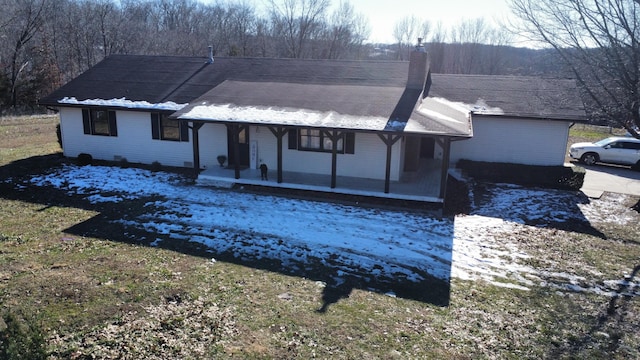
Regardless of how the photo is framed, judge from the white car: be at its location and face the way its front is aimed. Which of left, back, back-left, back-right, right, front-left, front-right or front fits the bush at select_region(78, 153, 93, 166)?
front-left

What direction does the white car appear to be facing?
to the viewer's left

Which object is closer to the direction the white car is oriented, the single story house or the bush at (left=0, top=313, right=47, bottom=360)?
the single story house

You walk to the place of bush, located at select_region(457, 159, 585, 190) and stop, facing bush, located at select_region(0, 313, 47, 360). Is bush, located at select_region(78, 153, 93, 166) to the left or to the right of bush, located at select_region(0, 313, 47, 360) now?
right
